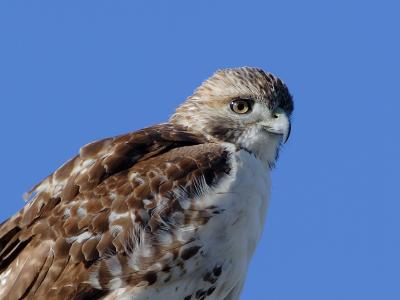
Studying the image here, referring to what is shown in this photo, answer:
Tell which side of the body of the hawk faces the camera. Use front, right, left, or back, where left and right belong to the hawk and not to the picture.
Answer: right
